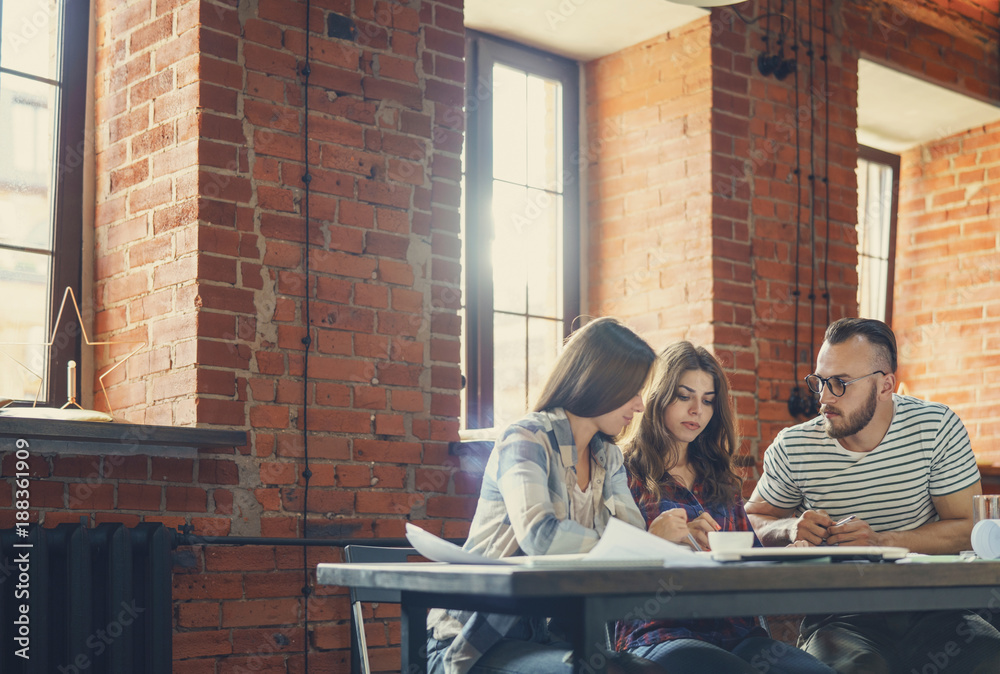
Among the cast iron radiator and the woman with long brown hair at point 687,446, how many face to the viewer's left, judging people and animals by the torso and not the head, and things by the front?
0

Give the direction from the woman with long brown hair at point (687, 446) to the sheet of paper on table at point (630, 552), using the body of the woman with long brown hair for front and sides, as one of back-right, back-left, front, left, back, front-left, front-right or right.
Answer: front-right

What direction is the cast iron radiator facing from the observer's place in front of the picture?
facing the viewer and to the right of the viewer

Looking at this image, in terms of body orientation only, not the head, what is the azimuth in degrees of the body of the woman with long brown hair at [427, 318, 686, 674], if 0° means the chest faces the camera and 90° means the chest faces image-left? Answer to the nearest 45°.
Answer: approximately 315°

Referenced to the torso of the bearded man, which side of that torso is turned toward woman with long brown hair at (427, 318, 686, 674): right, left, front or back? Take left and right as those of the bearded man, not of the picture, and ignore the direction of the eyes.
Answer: right

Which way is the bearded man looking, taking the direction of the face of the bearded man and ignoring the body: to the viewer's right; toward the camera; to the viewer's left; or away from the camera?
to the viewer's left

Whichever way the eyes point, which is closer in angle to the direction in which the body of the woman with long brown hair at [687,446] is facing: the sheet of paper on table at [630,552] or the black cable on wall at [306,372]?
the sheet of paper on table
